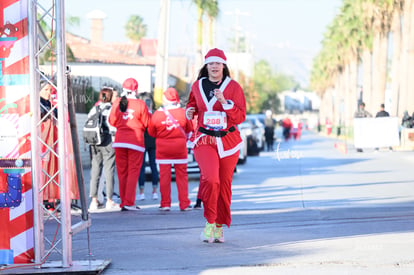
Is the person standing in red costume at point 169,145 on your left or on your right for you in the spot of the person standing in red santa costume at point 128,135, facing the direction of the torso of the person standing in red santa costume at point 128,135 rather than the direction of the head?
on your right

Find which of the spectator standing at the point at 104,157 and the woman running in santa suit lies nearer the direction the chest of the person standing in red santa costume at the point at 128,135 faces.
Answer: the spectator standing

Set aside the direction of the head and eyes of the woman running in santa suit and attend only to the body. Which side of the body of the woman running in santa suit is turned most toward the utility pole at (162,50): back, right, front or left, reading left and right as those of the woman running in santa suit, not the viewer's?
back

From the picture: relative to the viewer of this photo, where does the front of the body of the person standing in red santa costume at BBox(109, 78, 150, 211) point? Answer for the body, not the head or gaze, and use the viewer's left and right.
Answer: facing away from the viewer

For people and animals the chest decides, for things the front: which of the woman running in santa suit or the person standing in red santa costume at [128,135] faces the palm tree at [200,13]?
the person standing in red santa costume

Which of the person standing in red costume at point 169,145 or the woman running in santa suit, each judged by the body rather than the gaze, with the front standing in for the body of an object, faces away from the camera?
the person standing in red costume

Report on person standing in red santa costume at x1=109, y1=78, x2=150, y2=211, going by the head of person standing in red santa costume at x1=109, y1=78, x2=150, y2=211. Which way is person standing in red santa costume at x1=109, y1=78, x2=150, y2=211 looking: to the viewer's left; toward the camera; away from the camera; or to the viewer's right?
away from the camera

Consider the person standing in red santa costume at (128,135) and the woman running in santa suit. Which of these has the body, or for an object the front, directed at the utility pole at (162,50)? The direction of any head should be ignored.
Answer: the person standing in red santa costume

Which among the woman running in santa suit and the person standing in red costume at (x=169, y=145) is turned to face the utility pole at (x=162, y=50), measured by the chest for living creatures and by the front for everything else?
the person standing in red costume

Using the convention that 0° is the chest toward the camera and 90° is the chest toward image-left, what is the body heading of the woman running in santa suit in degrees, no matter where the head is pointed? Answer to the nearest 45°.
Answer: approximately 0°

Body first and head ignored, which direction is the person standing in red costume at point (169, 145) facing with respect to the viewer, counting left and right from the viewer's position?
facing away from the viewer

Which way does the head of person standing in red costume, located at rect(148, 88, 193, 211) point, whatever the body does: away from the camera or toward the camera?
away from the camera

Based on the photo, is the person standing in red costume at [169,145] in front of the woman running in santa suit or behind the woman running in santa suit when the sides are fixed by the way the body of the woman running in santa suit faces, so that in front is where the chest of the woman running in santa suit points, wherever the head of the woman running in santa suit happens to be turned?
behind

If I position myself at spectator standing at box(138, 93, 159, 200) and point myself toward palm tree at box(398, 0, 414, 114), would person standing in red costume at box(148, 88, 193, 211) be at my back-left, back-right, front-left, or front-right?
back-right

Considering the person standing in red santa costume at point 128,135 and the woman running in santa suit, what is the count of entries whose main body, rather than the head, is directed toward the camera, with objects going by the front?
1
